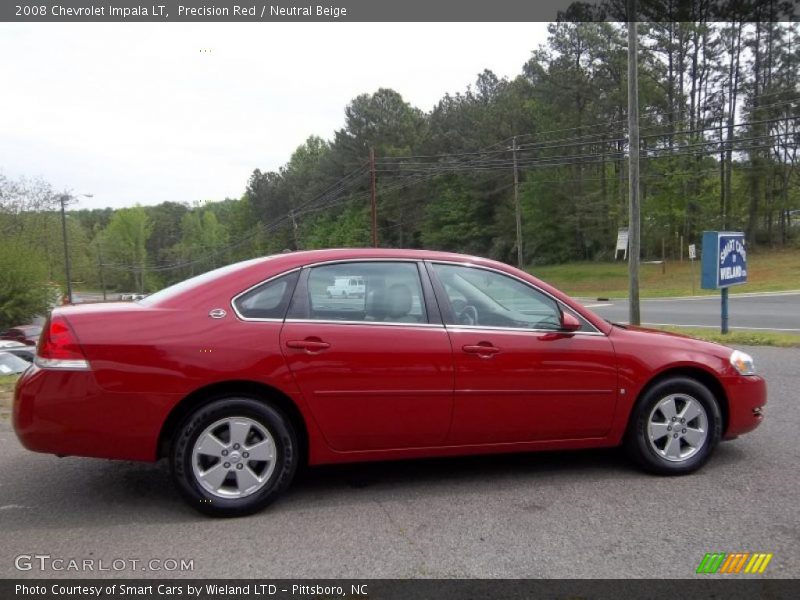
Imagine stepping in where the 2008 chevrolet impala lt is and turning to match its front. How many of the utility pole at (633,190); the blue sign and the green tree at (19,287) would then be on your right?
0

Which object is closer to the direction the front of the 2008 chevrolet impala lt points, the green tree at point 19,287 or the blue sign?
the blue sign

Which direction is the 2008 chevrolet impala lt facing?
to the viewer's right

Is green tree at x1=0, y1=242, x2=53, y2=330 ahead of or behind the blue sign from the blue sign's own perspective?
behind

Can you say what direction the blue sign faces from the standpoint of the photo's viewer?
facing the viewer and to the right of the viewer

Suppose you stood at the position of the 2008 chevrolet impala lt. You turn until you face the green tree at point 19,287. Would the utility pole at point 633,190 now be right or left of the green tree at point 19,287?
right

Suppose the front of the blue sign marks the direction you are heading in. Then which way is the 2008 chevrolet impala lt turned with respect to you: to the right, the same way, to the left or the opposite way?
to the left

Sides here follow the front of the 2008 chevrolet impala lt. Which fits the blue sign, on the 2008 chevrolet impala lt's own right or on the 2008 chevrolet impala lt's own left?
on the 2008 chevrolet impala lt's own left

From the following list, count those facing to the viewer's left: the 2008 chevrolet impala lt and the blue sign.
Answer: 0

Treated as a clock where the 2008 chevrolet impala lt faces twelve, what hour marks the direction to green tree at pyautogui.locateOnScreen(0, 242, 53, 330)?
The green tree is roughly at 8 o'clock from the 2008 chevrolet impala lt.

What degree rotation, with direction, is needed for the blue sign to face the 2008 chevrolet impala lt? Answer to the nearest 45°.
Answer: approximately 45° to its right
